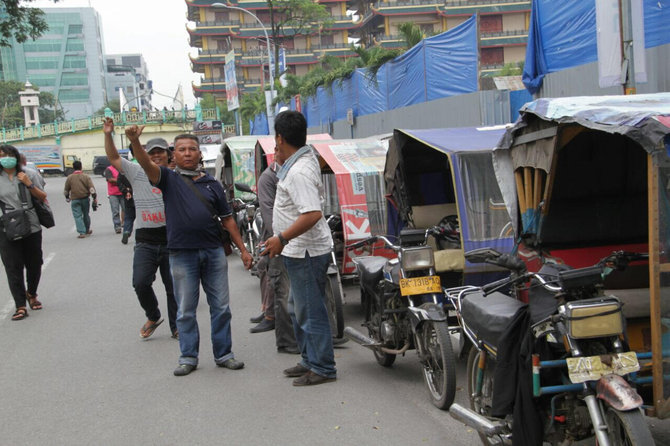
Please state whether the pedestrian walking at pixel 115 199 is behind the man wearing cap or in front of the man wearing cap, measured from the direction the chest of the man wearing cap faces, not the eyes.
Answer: behind

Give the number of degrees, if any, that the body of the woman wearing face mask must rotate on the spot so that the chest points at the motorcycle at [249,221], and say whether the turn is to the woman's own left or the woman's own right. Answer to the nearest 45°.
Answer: approximately 135° to the woman's own left

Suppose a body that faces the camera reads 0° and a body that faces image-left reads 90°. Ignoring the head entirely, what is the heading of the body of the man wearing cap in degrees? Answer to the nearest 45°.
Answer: approximately 0°
